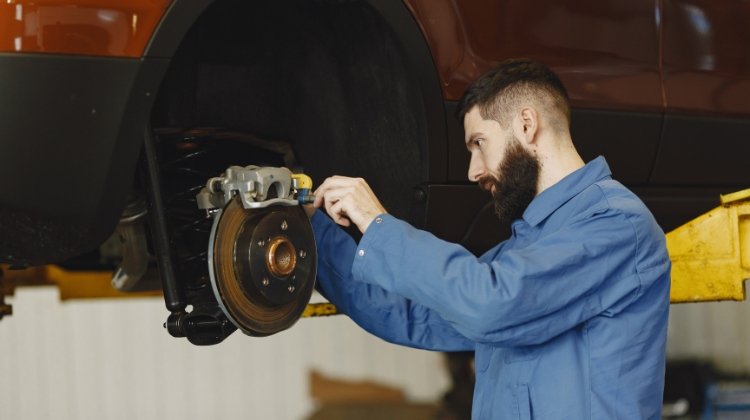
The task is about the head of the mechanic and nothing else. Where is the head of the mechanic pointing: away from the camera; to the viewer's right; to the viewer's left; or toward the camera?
to the viewer's left

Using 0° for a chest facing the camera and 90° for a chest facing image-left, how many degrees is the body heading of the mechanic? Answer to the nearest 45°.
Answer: approximately 90°
